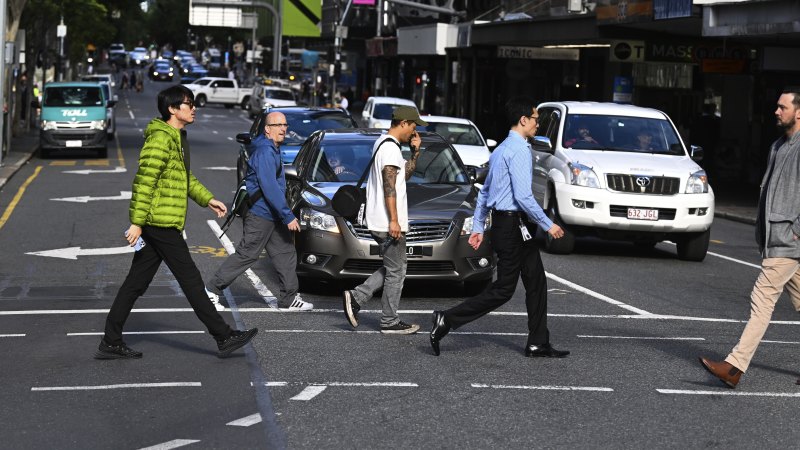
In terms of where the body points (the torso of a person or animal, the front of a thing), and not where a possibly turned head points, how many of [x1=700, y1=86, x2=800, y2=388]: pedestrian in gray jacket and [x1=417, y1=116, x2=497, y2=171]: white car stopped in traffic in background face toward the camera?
1

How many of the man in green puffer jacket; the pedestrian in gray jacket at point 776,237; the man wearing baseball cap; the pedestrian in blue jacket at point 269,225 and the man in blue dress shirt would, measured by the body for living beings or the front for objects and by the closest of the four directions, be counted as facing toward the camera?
0

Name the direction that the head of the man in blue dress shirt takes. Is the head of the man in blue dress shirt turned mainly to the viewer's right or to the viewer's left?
to the viewer's right

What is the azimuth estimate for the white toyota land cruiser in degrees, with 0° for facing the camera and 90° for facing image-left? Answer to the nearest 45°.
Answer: approximately 315°

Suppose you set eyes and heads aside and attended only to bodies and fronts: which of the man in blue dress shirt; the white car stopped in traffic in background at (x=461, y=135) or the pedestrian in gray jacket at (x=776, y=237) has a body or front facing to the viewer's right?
the man in blue dress shirt

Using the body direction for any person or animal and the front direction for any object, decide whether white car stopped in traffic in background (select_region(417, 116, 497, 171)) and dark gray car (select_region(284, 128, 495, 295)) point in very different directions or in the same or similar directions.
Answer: same or similar directions

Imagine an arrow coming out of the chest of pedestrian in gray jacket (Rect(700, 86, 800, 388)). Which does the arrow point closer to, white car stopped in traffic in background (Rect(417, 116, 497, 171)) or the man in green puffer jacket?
the man in green puffer jacket

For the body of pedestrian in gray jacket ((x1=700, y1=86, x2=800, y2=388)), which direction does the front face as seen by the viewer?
to the viewer's left

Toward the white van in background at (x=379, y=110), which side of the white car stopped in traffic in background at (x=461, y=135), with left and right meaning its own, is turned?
back

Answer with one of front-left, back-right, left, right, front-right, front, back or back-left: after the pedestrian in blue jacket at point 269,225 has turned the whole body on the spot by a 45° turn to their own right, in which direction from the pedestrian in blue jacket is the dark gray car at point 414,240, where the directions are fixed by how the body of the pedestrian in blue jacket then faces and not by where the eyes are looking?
left

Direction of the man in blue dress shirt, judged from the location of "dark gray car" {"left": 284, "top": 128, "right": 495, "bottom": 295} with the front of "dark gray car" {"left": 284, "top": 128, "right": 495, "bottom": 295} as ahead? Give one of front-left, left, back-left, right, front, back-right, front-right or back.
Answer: front

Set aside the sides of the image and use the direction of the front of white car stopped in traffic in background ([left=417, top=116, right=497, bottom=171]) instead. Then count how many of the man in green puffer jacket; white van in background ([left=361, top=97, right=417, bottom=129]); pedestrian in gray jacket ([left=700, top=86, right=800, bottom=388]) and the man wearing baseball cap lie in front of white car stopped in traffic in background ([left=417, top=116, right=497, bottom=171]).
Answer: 3

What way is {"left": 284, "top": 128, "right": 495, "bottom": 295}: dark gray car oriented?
toward the camera

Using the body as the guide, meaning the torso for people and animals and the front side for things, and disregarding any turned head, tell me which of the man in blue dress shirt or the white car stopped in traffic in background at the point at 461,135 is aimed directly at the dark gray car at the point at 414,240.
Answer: the white car stopped in traffic in background

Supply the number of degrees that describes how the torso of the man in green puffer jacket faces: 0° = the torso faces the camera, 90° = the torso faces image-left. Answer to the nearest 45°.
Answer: approximately 270°

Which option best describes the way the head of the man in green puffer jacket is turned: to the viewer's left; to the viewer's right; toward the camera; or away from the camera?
to the viewer's right

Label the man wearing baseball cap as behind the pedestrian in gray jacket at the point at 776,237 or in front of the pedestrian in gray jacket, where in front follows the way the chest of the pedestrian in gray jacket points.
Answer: in front
